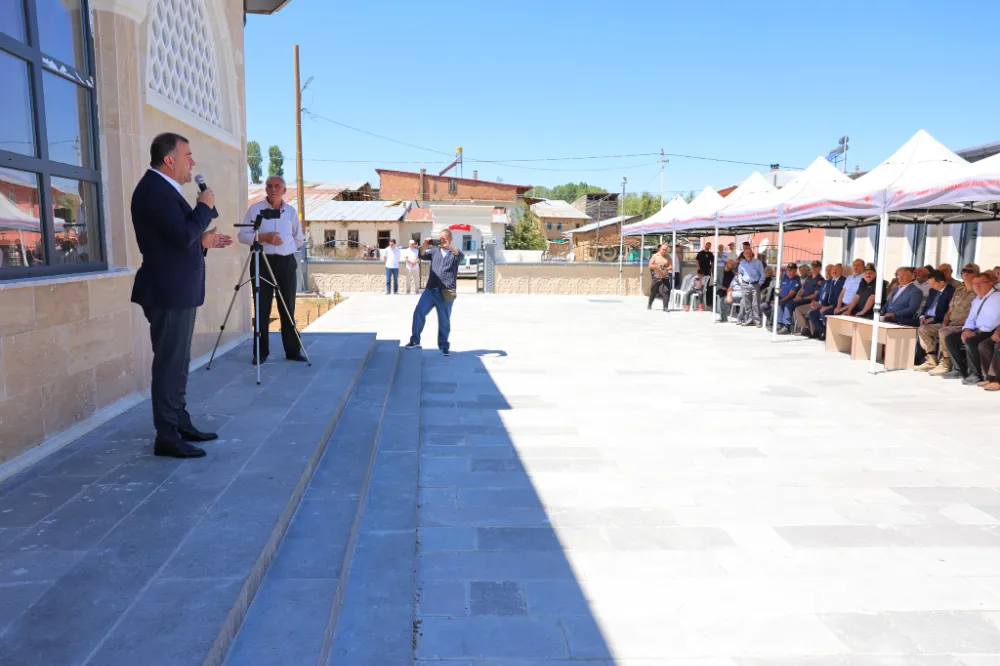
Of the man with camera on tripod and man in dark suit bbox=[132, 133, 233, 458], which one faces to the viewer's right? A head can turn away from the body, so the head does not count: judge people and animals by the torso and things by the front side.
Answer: the man in dark suit

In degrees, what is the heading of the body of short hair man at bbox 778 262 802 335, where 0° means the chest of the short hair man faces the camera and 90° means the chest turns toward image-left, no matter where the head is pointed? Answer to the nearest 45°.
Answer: approximately 45°

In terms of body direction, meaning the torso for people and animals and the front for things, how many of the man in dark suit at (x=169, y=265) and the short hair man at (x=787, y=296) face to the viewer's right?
1

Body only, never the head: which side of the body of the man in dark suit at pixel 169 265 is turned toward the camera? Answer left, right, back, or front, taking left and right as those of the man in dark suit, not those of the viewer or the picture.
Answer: right

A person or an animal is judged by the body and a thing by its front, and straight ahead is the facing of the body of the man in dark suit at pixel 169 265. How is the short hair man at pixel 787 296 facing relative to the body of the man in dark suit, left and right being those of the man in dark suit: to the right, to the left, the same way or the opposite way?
the opposite way

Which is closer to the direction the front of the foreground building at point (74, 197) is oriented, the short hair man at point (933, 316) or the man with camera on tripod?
the short hair man

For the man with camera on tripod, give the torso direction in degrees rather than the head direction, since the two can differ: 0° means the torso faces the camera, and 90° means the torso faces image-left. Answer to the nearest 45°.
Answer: approximately 0°

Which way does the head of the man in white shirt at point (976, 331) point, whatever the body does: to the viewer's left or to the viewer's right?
to the viewer's left

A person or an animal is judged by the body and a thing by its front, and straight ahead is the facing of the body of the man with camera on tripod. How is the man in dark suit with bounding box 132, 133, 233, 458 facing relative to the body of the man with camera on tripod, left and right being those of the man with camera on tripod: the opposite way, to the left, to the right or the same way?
to the left

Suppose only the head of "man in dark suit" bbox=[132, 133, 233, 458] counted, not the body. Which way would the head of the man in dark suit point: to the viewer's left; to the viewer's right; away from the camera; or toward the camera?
to the viewer's right

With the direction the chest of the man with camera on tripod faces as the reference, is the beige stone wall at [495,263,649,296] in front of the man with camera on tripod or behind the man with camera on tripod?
behind
